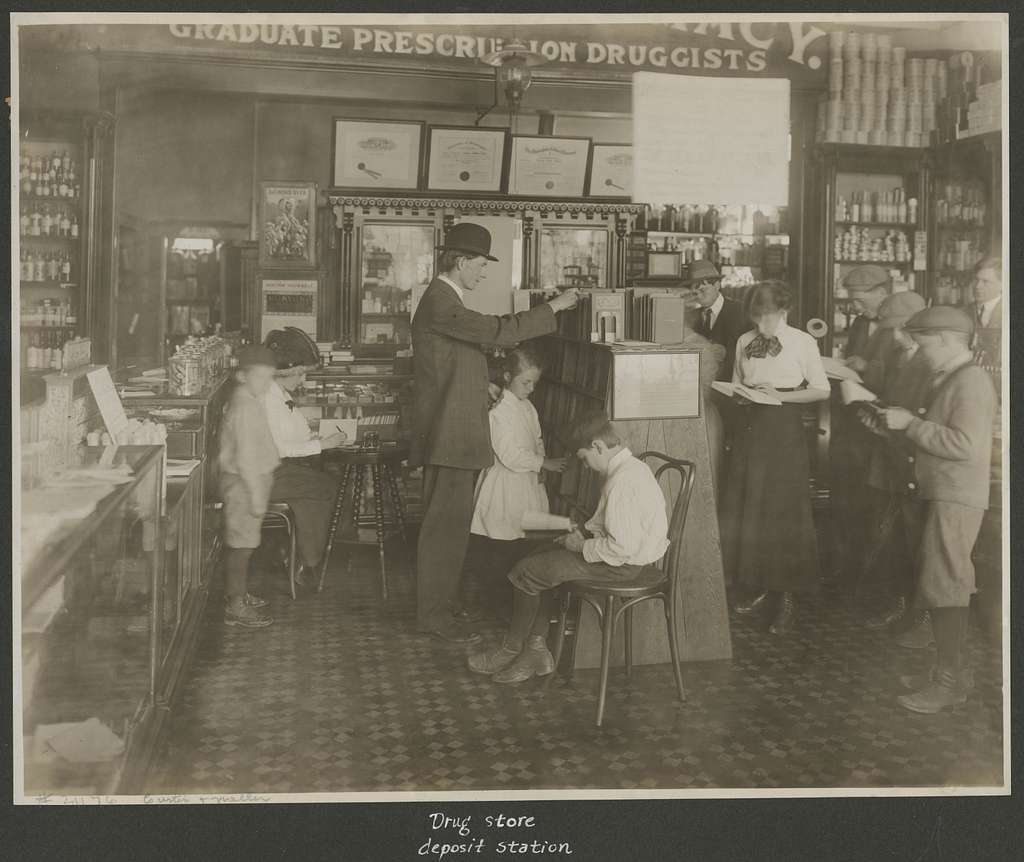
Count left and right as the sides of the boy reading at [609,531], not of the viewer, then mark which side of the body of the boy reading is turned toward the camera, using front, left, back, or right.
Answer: left

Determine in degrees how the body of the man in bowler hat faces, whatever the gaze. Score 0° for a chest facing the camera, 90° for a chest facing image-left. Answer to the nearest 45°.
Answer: approximately 270°

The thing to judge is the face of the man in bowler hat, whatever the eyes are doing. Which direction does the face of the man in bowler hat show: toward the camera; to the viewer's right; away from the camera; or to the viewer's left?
to the viewer's right

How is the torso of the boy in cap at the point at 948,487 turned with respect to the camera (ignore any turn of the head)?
to the viewer's left

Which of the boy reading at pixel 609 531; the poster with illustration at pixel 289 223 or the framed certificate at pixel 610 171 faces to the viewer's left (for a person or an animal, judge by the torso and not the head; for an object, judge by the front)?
the boy reading

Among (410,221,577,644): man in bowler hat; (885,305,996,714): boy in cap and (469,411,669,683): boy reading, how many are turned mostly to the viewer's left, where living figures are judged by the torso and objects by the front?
2

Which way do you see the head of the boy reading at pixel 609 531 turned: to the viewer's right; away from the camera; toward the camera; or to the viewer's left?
to the viewer's left

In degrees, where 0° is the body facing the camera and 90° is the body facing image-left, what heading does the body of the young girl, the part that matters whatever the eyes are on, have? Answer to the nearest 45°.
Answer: approximately 270°
